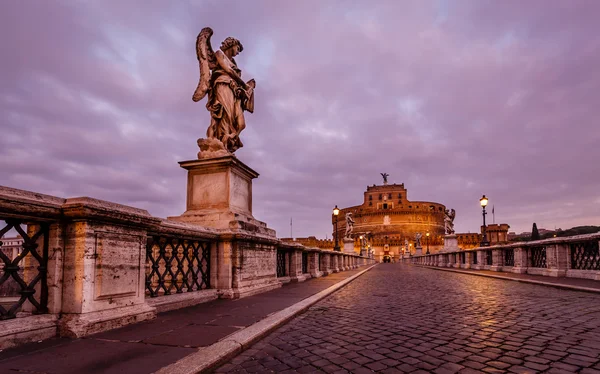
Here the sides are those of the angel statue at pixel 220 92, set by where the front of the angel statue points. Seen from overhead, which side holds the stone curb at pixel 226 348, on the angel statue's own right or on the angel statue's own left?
on the angel statue's own right

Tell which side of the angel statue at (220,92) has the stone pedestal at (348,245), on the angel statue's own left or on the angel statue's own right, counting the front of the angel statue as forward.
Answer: on the angel statue's own left

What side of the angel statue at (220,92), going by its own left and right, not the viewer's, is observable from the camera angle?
right
